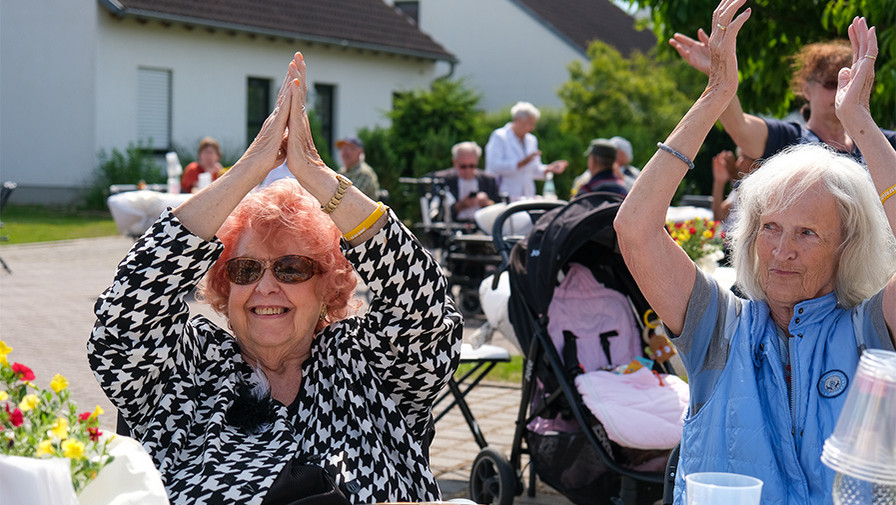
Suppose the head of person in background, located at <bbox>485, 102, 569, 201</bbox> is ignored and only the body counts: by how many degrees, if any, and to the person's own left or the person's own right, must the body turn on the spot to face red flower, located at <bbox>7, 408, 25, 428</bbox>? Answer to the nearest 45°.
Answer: approximately 45° to the person's own right

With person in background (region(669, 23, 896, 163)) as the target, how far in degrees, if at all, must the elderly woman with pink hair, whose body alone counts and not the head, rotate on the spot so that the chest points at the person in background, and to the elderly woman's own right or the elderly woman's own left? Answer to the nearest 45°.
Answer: approximately 135° to the elderly woman's own left

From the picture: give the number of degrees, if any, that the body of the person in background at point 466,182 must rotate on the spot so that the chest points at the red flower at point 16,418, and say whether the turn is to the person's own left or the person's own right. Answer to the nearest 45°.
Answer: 0° — they already face it

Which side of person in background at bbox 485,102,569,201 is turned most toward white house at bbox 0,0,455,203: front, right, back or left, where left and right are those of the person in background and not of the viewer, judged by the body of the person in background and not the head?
back

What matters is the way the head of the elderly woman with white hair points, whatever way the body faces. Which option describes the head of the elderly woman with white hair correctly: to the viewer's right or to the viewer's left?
to the viewer's left

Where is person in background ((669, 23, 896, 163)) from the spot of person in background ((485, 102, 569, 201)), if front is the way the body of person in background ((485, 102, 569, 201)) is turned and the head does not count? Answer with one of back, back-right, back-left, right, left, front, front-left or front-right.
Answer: front-right

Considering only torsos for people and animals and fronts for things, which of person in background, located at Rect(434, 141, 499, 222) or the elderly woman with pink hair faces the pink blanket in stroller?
the person in background

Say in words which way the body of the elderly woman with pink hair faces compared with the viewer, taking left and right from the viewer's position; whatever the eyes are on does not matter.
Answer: facing the viewer

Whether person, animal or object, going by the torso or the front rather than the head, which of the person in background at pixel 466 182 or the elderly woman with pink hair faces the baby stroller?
the person in background

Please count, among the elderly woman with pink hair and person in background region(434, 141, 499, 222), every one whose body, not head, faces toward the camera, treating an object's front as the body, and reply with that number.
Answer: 2

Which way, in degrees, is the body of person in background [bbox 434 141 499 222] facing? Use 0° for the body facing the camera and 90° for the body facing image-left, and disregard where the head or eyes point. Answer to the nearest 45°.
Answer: approximately 0°

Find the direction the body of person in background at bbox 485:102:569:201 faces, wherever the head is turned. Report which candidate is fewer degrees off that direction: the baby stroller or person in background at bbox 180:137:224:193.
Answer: the baby stroller

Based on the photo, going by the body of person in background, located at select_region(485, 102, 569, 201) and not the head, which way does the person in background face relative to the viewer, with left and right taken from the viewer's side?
facing the viewer and to the right of the viewer

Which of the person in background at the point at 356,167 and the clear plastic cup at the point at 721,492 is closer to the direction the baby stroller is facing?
the clear plastic cup

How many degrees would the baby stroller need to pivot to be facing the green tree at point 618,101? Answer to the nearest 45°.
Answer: approximately 135° to its left
